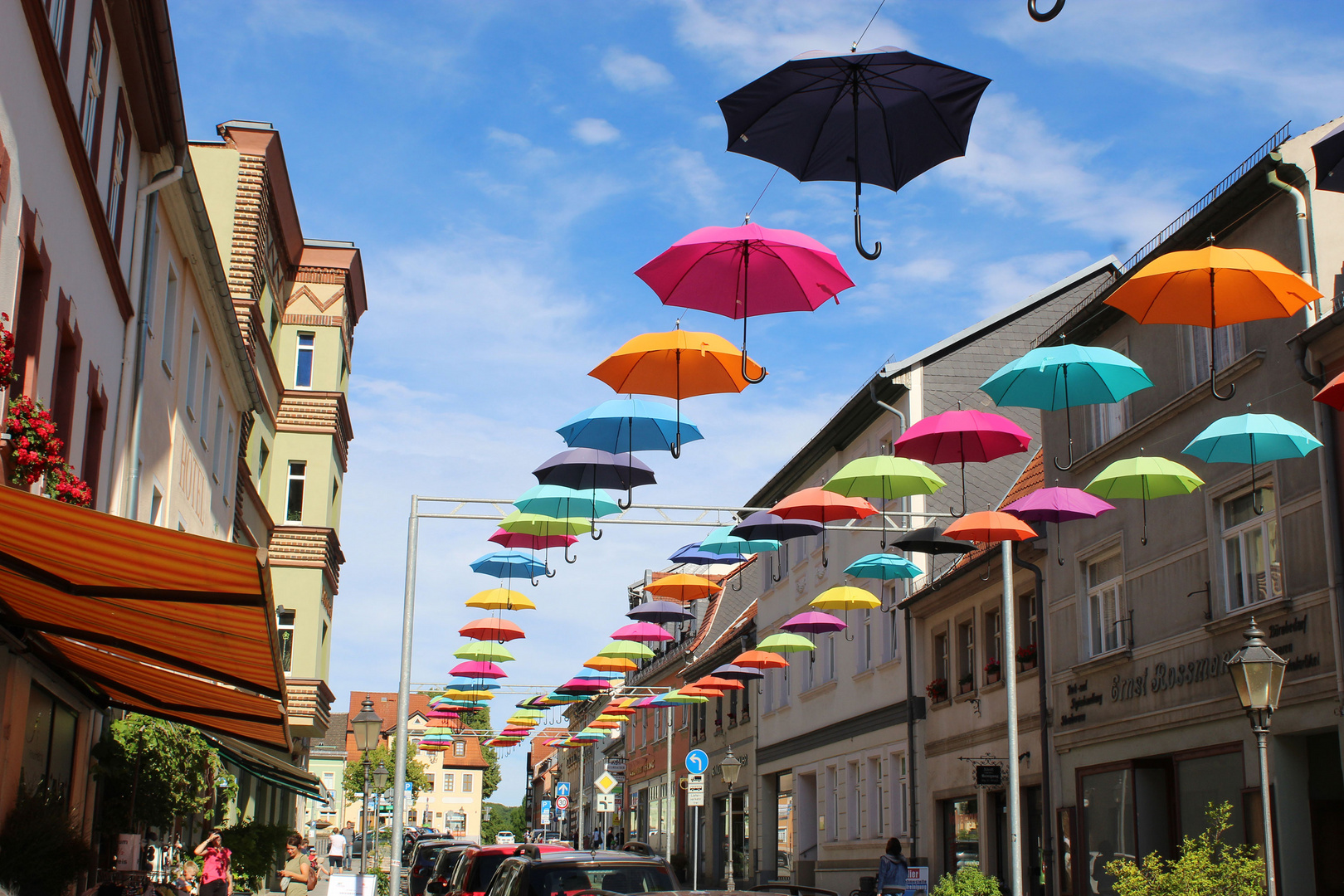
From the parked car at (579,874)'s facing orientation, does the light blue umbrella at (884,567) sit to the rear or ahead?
ahead

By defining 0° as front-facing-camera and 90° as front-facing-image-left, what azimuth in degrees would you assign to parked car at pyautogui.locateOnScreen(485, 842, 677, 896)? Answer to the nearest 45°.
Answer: approximately 180°

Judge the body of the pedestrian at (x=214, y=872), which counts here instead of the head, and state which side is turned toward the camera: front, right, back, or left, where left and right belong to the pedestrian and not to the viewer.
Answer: front

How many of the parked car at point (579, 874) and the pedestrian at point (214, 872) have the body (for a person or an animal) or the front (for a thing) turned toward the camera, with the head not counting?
1

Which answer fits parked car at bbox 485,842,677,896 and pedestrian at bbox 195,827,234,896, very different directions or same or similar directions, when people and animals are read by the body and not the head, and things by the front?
very different directions

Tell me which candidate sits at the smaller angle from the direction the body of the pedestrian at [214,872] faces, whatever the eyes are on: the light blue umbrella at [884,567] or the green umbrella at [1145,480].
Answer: the green umbrella

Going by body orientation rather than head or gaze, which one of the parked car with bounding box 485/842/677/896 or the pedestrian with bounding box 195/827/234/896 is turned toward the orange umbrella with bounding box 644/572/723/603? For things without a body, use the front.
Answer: the parked car

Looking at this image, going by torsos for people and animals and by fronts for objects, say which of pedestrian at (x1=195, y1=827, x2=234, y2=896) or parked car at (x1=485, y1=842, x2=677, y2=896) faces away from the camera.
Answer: the parked car

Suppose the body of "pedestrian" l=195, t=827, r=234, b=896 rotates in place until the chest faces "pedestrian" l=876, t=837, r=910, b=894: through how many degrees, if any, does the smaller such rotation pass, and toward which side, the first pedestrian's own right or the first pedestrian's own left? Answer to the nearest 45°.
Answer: approximately 90° to the first pedestrian's own left

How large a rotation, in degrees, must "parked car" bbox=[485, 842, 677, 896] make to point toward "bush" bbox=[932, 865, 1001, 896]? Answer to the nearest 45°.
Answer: approximately 45° to its right

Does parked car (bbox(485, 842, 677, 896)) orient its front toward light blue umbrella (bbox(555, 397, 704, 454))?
yes
